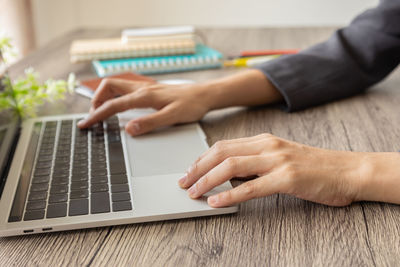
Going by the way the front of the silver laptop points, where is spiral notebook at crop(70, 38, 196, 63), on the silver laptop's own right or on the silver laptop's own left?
on the silver laptop's own left

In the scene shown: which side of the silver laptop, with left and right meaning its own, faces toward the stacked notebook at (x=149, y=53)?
left

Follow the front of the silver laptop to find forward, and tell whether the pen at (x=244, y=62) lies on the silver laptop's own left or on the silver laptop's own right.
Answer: on the silver laptop's own left

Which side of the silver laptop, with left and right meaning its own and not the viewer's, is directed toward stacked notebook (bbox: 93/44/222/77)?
left

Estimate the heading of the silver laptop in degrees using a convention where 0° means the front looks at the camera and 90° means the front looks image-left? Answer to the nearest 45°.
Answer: approximately 270°
